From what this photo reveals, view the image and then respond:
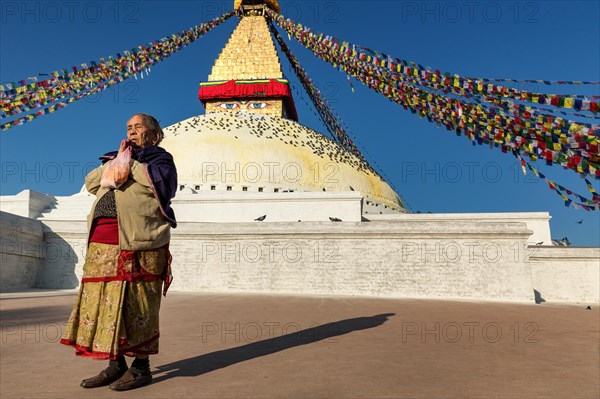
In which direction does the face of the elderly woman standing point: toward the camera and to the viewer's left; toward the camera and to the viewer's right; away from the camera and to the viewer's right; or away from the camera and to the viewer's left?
toward the camera and to the viewer's left

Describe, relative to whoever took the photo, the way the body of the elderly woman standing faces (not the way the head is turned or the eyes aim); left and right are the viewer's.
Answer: facing the viewer and to the left of the viewer

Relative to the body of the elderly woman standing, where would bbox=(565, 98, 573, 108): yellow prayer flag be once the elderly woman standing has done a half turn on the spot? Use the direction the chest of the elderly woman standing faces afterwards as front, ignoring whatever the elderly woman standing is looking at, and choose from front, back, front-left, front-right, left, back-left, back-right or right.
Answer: front-right
